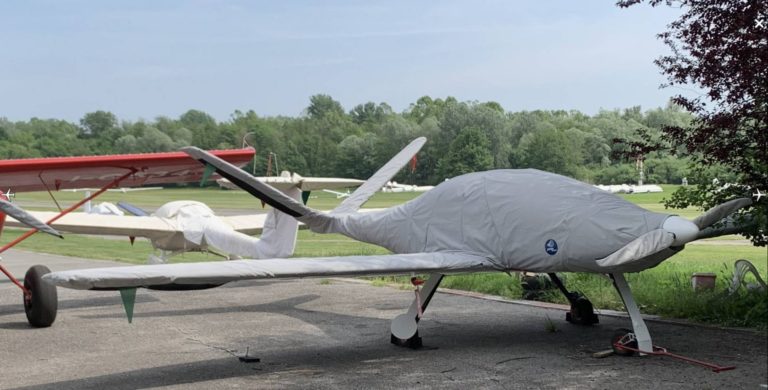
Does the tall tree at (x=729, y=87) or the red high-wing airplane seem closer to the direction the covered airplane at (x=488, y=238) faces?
the tall tree

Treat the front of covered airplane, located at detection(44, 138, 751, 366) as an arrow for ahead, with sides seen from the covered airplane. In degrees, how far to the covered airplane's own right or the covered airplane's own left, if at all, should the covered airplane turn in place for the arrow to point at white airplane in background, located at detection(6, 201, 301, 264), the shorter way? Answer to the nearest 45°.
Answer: approximately 180°
